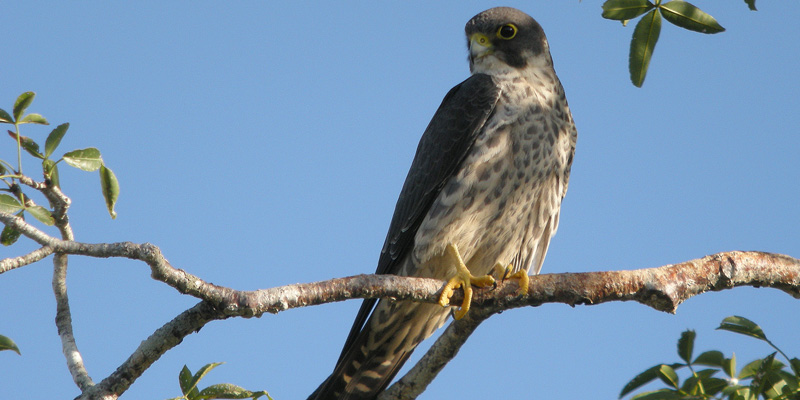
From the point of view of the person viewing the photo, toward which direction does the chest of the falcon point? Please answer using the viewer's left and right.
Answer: facing the viewer and to the right of the viewer
